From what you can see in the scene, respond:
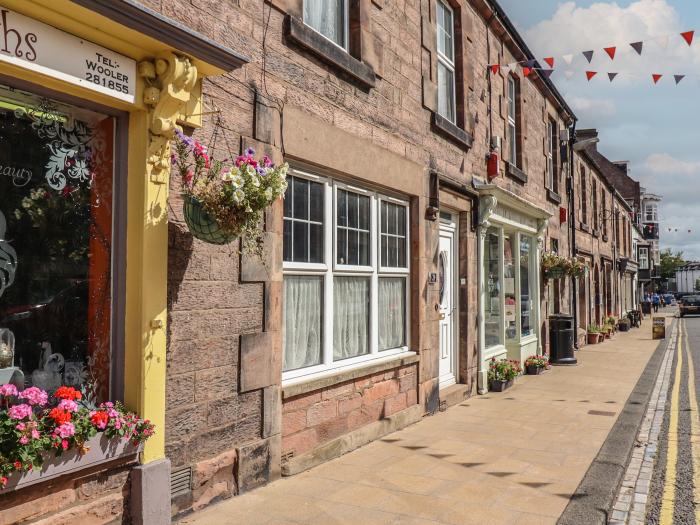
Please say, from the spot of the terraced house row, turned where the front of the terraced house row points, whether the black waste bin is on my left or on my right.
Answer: on my left

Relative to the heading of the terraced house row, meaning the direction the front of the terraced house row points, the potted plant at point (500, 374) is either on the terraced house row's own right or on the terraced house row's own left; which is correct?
on the terraced house row's own left

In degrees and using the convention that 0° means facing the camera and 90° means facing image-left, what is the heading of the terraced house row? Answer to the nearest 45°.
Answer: approximately 315°

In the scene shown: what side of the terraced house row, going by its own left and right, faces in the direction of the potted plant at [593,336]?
left

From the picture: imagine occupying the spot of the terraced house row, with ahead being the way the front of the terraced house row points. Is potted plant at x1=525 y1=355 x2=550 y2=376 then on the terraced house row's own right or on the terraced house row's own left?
on the terraced house row's own left

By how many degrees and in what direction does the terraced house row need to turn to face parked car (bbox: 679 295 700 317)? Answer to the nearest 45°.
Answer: approximately 90° to its left
